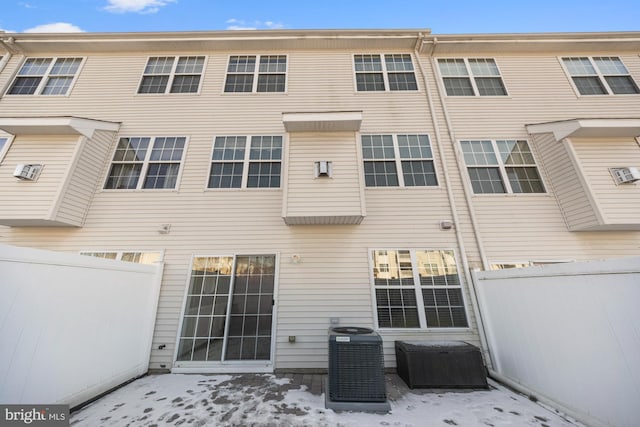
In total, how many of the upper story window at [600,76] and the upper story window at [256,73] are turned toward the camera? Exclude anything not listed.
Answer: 2

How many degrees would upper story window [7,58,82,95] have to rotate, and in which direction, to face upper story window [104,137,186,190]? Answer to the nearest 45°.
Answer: approximately 45° to its left

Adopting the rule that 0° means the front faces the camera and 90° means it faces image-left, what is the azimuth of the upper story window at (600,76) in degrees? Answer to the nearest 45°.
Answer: approximately 0°

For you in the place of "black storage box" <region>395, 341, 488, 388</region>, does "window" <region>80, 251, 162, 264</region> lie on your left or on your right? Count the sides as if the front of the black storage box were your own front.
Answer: on your right
